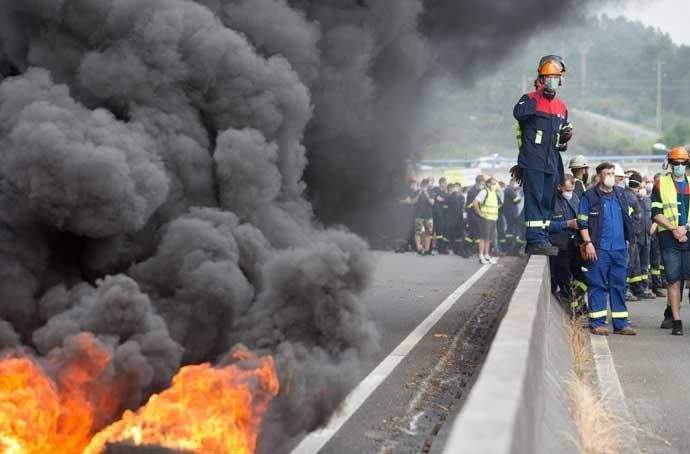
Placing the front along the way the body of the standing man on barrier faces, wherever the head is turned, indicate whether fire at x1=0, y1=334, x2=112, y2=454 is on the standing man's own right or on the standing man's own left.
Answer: on the standing man's own right

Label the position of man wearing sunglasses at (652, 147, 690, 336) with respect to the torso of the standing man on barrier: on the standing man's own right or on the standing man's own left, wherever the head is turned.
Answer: on the standing man's own left
